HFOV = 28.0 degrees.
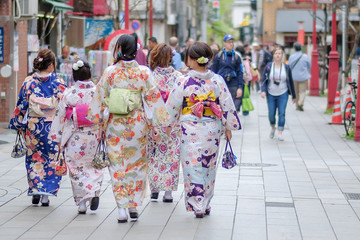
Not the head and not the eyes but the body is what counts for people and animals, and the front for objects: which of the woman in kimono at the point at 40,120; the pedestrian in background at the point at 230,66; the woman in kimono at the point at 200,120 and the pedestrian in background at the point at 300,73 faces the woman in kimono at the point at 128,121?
the pedestrian in background at the point at 230,66

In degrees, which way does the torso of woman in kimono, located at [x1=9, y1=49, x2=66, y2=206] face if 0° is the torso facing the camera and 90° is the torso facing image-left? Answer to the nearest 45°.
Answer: approximately 180°

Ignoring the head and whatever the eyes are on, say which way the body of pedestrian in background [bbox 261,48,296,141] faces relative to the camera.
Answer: toward the camera

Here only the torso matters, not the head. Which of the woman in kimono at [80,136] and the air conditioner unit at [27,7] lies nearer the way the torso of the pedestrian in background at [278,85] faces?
the woman in kimono

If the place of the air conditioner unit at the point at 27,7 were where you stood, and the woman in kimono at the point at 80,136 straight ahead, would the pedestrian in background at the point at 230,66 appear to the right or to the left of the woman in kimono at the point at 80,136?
left

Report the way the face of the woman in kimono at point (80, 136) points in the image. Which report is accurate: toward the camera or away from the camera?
away from the camera

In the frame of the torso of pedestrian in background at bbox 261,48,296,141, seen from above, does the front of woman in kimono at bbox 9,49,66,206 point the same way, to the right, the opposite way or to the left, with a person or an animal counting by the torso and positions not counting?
the opposite way

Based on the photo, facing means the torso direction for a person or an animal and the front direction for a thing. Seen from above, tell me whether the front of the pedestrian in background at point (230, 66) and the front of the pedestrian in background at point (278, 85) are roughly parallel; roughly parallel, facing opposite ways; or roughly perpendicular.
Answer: roughly parallel

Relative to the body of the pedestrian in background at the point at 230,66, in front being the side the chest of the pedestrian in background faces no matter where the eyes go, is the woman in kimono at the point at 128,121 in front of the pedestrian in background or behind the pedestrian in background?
in front

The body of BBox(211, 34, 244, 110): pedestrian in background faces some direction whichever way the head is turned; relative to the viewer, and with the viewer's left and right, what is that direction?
facing the viewer

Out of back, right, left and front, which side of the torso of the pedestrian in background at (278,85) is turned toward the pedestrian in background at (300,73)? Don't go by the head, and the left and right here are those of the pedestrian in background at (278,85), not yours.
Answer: back

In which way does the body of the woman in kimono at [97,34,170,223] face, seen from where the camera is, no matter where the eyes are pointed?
away from the camera

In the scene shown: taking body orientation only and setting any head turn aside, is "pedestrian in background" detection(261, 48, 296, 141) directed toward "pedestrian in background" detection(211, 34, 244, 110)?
no

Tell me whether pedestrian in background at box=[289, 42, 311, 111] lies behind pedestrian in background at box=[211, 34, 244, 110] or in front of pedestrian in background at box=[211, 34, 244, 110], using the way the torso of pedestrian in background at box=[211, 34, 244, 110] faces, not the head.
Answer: behind

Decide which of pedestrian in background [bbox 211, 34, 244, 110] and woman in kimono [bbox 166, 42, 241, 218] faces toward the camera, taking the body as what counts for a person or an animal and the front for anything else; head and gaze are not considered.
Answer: the pedestrian in background

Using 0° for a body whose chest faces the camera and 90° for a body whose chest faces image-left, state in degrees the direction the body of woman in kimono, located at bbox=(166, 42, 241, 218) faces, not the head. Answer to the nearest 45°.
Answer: approximately 180°
